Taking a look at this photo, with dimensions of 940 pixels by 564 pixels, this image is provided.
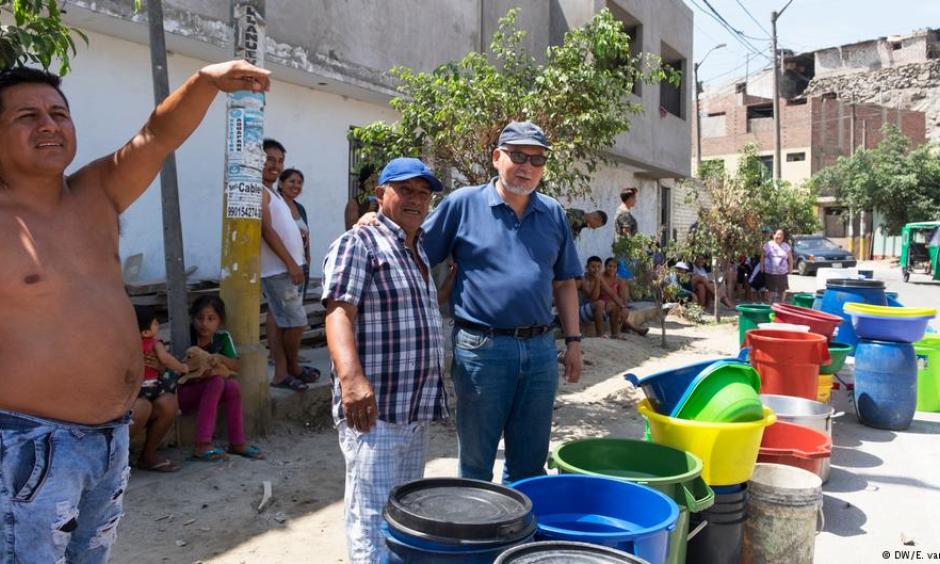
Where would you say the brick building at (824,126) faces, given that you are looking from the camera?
facing the viewer and to the left of the viewer

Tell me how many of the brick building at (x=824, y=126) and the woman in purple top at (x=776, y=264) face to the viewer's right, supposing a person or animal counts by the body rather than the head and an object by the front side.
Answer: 0

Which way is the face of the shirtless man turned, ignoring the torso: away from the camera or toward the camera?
toward the camera

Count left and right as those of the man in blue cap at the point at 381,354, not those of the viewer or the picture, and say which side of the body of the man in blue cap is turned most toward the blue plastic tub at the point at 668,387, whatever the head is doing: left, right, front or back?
left

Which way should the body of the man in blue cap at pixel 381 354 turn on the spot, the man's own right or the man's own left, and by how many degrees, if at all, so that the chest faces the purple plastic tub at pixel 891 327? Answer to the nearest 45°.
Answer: approximately 90° to the man's own left

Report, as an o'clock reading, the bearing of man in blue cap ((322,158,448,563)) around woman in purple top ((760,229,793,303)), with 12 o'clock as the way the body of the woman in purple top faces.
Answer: The man in blue cap is roughly at 12 o'clock from the woman in purple top.

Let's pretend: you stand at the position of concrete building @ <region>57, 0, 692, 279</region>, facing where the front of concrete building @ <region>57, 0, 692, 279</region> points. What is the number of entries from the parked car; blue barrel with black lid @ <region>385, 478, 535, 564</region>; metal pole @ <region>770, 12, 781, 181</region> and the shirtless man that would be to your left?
2

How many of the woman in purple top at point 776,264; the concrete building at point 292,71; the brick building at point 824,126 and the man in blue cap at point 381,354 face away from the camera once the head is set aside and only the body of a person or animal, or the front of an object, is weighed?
0

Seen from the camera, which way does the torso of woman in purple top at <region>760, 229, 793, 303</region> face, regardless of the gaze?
toward the camera

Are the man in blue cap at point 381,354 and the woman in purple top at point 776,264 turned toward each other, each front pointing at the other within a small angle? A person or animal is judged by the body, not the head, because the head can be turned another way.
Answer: no

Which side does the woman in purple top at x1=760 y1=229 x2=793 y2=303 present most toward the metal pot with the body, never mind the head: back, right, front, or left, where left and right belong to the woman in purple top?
front

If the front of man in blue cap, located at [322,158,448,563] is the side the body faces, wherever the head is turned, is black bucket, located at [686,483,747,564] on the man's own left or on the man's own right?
on the man's own left

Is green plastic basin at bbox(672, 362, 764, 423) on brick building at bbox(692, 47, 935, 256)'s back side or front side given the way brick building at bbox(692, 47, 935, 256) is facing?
on the front side

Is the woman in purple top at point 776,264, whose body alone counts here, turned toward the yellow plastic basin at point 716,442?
yes

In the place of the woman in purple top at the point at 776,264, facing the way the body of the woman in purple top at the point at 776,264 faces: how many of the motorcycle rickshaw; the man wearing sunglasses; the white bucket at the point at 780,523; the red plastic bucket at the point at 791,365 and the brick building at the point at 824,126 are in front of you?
3

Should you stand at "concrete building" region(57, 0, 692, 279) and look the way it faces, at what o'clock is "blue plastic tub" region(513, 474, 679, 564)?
The blue plastic tub is roughly at 1 o'clock from the concrete building.

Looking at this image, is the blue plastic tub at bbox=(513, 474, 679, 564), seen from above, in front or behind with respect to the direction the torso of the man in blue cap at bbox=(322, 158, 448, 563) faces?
in front

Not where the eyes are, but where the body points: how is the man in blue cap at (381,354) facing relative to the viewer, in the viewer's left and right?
facing the viewer and to the right of the viewer

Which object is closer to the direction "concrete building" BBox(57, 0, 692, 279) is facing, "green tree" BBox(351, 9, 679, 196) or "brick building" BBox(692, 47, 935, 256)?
the green tree

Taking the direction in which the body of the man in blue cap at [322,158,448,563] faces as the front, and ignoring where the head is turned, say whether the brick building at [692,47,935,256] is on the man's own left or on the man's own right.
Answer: on the man's own left
